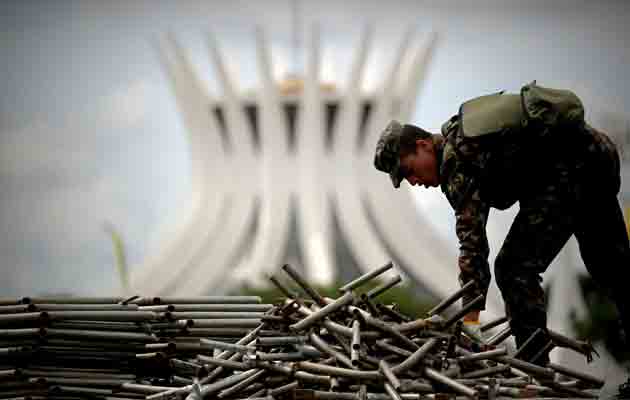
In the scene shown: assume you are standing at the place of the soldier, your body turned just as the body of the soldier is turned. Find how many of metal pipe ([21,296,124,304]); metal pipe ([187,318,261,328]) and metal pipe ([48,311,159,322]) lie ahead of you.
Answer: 3

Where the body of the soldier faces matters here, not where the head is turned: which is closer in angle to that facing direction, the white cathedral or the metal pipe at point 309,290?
the metal pipe

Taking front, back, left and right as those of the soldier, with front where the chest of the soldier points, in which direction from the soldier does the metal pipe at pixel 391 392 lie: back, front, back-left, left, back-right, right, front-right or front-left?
front-left

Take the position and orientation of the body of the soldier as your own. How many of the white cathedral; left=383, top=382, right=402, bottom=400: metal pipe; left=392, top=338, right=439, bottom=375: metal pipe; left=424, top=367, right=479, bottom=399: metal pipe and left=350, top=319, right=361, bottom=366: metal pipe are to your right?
1

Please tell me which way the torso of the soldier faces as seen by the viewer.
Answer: to the viewer's left

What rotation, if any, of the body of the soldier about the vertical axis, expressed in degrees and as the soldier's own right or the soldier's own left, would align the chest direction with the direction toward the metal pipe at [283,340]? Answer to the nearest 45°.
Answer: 0° — they already face it

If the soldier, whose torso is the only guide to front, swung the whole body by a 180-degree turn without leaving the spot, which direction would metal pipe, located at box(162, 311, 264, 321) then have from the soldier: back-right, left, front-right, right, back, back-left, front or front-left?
back

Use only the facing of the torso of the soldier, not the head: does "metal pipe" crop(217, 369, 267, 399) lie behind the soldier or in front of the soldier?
in front

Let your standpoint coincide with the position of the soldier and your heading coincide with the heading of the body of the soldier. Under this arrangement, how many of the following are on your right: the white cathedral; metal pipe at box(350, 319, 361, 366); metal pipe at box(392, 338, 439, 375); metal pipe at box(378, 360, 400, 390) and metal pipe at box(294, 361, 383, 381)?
1

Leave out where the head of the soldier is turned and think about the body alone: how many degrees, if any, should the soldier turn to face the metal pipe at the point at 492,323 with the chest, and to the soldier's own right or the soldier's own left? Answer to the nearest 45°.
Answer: approximately 45° to the soldier's own right

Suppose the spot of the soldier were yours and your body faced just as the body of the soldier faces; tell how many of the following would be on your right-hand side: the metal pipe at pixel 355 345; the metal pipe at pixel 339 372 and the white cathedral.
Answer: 1

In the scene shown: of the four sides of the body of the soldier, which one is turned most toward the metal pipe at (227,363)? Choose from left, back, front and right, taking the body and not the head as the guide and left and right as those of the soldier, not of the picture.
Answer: front

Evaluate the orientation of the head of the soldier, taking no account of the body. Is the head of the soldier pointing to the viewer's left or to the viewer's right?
to the viewer's left

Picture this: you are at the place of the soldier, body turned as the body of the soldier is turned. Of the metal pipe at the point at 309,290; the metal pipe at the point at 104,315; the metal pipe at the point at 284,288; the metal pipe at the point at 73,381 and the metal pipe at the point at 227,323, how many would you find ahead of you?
5

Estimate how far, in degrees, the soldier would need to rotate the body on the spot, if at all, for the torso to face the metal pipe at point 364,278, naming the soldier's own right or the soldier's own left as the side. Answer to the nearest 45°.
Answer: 0° — they already face it

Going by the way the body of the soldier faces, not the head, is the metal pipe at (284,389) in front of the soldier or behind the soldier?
in front

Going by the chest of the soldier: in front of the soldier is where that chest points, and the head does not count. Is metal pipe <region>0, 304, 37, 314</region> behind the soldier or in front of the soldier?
in front

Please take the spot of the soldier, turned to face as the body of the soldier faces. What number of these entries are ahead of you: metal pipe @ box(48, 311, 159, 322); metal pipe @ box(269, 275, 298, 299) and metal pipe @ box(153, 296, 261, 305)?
3

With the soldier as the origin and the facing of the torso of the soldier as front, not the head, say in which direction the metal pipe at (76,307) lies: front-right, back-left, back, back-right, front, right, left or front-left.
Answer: front
